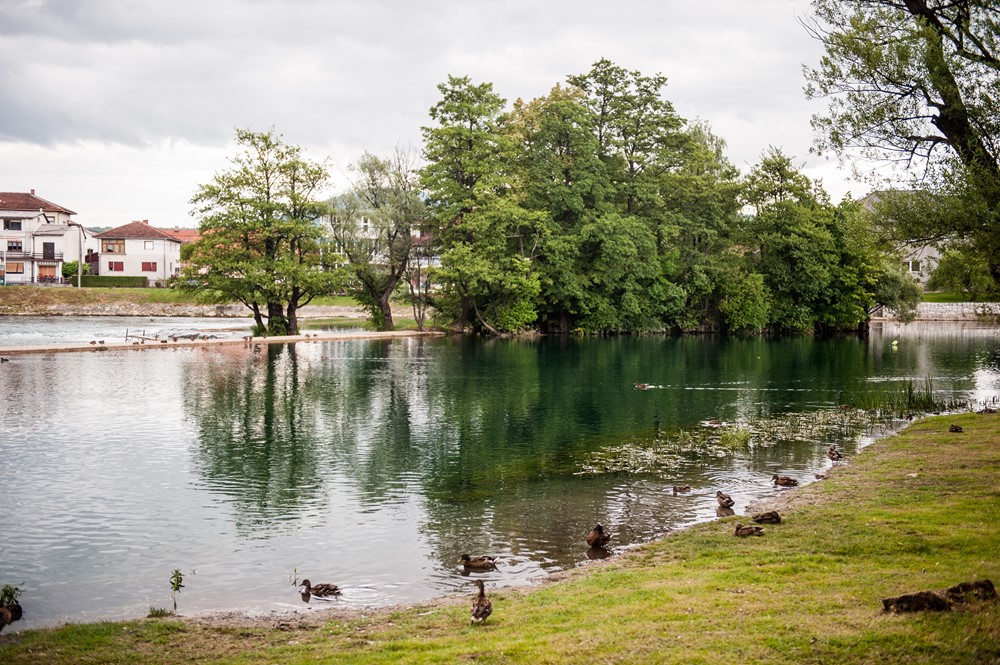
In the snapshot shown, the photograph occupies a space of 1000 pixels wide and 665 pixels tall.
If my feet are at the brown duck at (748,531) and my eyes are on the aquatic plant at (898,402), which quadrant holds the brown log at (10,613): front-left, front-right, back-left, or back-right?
back-left

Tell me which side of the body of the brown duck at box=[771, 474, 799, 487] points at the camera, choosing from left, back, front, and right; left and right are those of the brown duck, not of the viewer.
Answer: left

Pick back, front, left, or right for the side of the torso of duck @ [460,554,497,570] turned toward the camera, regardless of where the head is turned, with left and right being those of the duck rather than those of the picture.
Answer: left

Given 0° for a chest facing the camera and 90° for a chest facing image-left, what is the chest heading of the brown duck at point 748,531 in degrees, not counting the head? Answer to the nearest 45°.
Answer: approximately 90°

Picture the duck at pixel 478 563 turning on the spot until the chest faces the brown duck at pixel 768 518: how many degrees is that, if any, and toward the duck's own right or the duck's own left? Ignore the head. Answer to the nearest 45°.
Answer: approximately 180°

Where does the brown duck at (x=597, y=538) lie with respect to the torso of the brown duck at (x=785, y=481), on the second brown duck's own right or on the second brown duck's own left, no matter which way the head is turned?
on the second brown duck's own left

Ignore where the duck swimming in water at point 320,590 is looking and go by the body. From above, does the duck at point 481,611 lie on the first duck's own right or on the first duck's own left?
on the first duck's own left

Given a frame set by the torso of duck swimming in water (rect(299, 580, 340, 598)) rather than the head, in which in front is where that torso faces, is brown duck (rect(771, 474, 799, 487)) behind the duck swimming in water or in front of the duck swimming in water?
behind

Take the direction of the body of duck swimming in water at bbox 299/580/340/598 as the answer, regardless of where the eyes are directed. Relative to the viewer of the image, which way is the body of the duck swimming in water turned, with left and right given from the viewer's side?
facing to the left of the viewer

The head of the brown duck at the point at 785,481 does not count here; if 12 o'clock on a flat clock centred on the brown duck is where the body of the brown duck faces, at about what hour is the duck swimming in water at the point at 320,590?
The duck swimming in water is roughly at 10 o'clock from the brown duck.

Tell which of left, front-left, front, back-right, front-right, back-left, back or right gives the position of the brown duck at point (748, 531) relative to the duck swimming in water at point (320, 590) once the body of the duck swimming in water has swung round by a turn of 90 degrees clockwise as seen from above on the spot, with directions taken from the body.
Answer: right
